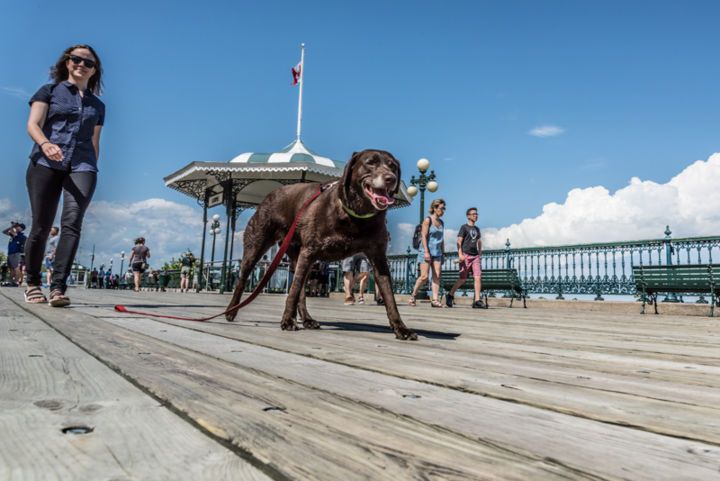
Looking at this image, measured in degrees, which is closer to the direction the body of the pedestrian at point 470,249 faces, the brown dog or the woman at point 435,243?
the brown dog

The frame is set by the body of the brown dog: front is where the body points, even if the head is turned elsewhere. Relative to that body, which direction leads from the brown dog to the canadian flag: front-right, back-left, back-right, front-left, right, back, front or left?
back-left

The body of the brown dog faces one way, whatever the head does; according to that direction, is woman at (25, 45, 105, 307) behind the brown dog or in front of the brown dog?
behind

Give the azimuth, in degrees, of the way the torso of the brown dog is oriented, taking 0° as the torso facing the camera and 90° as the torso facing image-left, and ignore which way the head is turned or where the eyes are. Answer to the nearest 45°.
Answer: approximately 315°

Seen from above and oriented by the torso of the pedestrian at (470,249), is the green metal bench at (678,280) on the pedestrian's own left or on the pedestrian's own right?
on the pedestrian's own left
